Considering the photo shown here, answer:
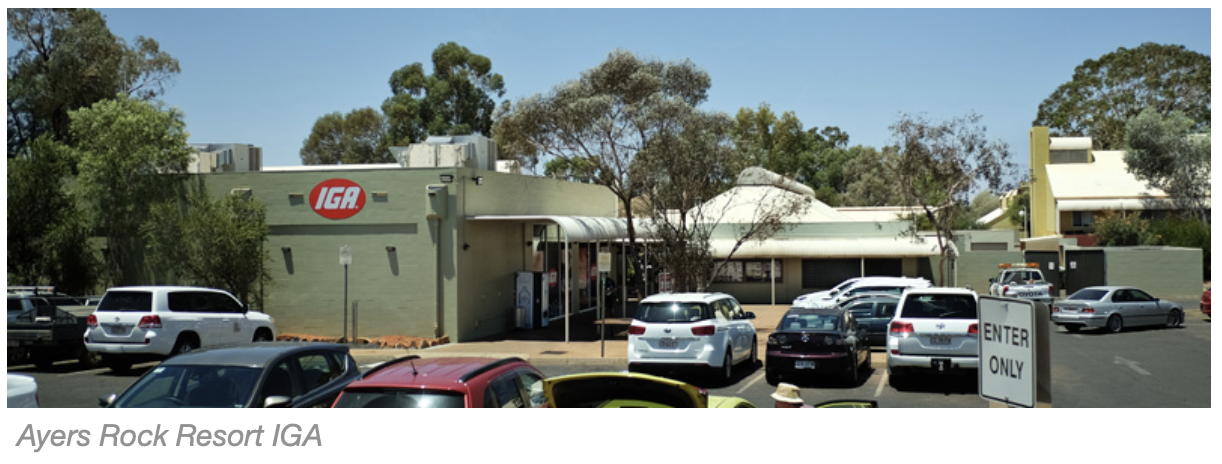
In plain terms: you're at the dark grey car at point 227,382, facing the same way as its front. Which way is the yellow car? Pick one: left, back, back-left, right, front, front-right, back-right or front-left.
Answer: left

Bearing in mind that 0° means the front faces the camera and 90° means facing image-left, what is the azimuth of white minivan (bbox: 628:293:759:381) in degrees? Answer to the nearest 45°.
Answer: approximately 225°

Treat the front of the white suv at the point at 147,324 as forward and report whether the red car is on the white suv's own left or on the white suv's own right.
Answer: on the white suv's own right

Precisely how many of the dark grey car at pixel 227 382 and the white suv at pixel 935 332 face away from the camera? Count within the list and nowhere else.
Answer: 1

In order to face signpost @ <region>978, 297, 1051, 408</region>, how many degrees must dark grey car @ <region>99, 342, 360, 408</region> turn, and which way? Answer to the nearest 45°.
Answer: approximately 90° to its left

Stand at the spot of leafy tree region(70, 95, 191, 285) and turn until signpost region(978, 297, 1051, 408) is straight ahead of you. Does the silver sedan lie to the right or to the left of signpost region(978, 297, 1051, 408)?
left

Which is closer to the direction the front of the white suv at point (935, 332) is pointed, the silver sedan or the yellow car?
the silver sedan

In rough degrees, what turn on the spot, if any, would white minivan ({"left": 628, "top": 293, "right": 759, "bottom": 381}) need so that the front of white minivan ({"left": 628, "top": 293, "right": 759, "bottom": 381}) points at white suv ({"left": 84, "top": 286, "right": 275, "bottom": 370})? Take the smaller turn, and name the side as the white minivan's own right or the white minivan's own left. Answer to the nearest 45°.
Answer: approximately 135° to the white minivan's own left

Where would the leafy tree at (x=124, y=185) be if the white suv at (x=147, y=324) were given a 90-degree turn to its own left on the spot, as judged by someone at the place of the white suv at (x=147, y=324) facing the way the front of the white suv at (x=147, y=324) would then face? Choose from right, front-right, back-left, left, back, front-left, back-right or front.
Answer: front-right

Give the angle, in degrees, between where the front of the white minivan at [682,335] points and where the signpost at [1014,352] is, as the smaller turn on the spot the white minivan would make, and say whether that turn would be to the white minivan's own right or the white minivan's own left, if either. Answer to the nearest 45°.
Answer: approximately 135° to the white minivan's own right

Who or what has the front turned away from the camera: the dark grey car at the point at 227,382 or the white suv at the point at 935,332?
the white suv

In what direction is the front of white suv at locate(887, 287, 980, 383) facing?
away from the camera

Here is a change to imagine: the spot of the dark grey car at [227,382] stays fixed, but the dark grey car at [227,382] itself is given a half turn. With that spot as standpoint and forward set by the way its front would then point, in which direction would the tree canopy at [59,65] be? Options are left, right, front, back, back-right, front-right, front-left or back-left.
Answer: front-left

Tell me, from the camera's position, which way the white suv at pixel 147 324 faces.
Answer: facing away from the viewer and to the right of the viewer

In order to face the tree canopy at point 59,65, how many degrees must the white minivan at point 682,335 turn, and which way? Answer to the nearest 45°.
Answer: approximately 90° to its left

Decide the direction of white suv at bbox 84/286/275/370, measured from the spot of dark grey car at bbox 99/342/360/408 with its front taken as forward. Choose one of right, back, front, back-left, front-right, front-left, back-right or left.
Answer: back-right

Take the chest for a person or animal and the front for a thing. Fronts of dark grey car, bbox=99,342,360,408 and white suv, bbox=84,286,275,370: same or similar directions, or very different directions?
very different directions
